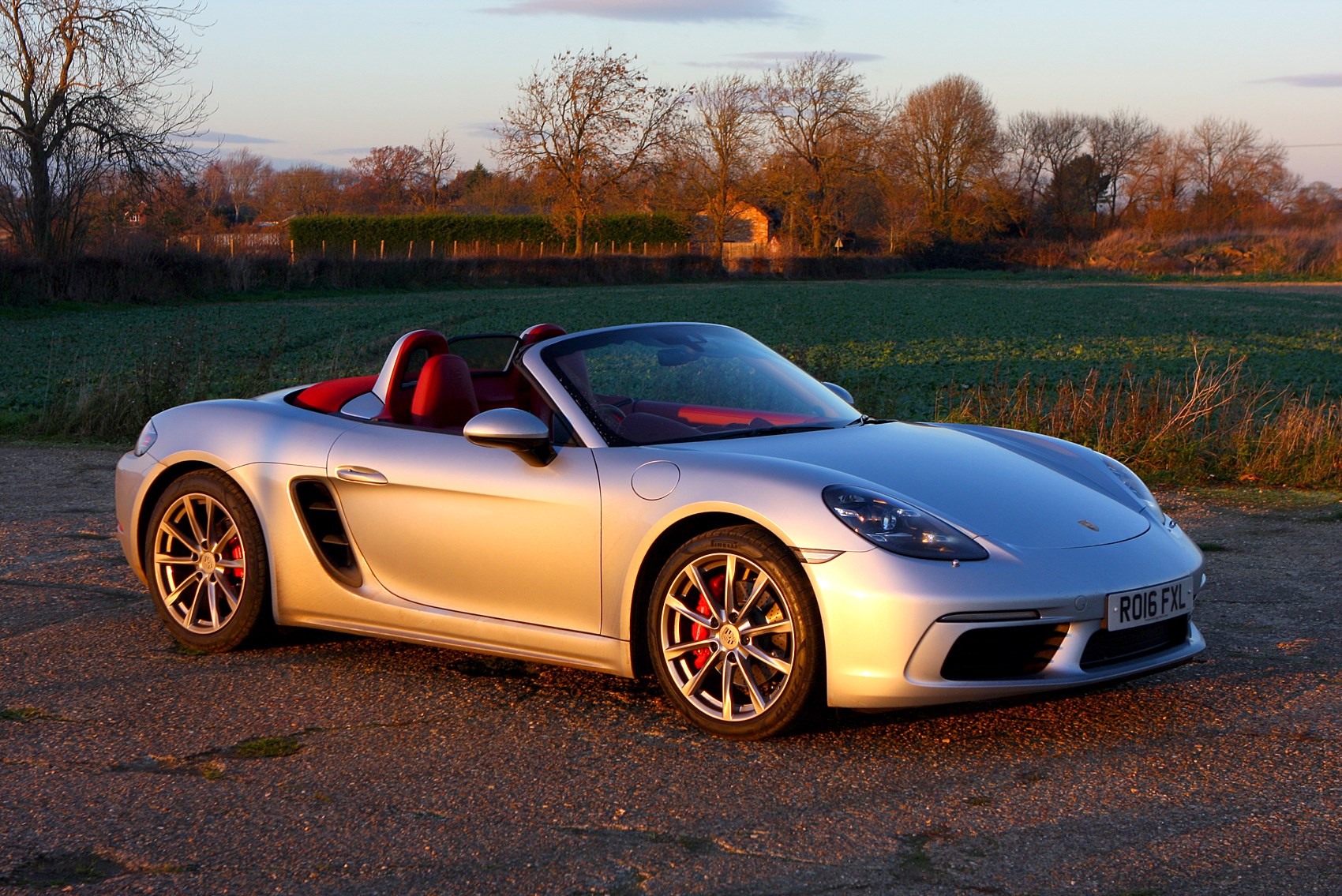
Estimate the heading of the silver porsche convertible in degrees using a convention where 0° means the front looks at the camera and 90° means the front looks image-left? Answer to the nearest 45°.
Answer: approximately 315°

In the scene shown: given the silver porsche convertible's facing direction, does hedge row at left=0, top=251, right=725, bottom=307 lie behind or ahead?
behind
